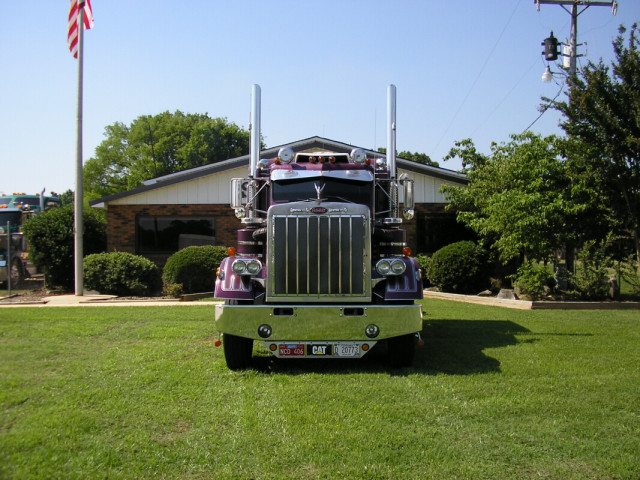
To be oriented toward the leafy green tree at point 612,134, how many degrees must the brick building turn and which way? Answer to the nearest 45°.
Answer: approximately 45° to its left

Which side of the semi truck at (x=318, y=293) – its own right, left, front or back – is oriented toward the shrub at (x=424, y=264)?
back

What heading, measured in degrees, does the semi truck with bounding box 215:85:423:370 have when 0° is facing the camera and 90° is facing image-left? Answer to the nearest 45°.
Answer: approximately 0°

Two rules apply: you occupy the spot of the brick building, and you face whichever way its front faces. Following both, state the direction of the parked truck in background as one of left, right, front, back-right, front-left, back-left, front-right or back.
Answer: right

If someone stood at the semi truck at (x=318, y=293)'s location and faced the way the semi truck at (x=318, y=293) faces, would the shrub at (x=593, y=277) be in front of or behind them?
behind

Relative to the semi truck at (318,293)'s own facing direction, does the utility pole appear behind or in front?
behind

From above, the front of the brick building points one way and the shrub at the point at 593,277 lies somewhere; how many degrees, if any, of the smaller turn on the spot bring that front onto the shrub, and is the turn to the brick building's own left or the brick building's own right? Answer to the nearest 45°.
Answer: approximately 45° to the brick building's own left

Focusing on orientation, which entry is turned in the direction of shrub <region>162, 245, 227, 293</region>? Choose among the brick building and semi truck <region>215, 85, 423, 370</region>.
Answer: the brick building

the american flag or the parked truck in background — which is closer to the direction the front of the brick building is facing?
the american flag

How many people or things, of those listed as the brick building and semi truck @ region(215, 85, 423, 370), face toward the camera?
2
